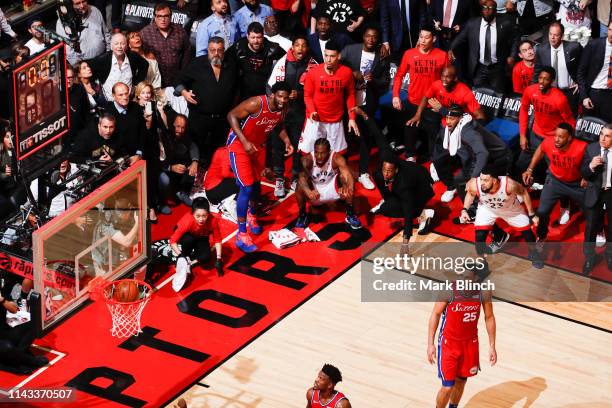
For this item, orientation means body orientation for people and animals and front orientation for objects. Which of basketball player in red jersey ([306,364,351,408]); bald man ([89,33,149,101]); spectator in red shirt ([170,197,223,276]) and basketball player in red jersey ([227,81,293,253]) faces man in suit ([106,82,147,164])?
the bald man

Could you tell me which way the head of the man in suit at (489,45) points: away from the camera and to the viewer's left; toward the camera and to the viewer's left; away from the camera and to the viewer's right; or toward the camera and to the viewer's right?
toward the camera and to the viewer's left

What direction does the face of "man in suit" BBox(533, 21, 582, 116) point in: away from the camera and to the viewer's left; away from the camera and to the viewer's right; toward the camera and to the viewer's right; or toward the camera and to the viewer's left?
toward the camera and to the viewer's left

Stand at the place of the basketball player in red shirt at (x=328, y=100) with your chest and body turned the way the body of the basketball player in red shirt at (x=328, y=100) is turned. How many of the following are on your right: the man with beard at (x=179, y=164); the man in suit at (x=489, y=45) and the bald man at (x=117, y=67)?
2

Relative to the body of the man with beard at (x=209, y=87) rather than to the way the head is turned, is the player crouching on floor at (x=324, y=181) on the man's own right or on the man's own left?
on the man's own left

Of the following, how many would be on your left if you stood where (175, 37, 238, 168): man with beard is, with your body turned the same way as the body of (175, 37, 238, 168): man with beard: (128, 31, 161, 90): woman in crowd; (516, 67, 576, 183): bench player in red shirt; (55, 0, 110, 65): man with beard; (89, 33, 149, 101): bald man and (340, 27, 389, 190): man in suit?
2

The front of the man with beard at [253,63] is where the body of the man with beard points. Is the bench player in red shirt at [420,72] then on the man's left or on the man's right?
on the man's left

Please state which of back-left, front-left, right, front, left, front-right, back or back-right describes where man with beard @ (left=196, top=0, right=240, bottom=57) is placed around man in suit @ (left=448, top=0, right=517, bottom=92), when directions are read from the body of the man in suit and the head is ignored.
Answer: right

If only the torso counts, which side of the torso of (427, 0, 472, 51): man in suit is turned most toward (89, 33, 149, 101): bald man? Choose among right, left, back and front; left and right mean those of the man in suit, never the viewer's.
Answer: right

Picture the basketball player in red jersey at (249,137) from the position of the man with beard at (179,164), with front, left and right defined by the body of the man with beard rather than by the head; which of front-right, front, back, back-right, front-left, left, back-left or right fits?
front-left

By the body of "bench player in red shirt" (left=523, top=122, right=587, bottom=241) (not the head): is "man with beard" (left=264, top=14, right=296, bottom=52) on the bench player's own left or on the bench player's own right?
on the bench player's own right

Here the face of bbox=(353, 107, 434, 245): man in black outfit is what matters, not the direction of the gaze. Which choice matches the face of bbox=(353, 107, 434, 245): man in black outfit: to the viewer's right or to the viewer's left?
to the viewer's left

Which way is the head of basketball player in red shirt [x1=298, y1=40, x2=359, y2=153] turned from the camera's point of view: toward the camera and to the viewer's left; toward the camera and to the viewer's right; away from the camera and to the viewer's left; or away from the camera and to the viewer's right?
toward the camera and to the viewer's left
